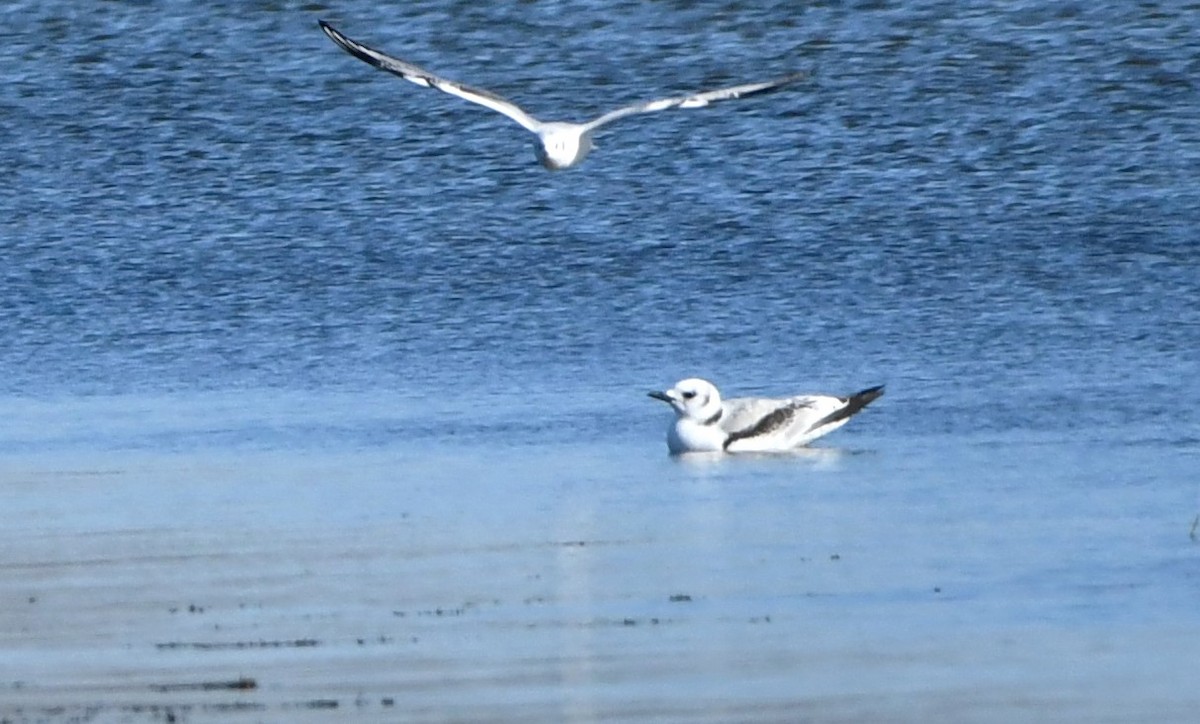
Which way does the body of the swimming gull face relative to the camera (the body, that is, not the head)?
to the viewer's left

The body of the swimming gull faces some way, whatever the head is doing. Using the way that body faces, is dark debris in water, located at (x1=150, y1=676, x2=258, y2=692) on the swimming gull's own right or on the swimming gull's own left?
on the swimming gull's own left

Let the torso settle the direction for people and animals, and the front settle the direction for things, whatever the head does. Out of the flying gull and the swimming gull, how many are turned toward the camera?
1

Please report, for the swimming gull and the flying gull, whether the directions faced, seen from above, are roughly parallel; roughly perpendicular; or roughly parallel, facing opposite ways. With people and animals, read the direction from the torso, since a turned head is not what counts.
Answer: roughly perpendicular
